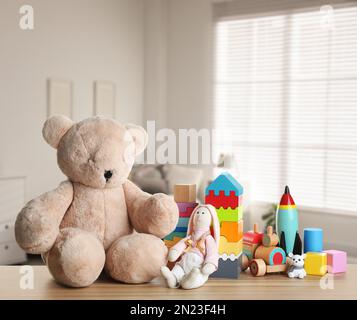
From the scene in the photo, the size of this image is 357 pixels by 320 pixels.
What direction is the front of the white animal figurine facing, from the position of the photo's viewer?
facing the viewer

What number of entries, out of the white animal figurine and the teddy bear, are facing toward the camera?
2

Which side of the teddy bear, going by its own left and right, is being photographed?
front

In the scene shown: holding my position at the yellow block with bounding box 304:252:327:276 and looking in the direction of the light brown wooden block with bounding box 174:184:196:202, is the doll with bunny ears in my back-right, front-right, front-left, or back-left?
front-left

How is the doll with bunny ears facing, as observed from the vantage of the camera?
facing the viewer and to the left of the viewer

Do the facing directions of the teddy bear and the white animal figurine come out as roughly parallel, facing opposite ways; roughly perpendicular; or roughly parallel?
roughly parallel
